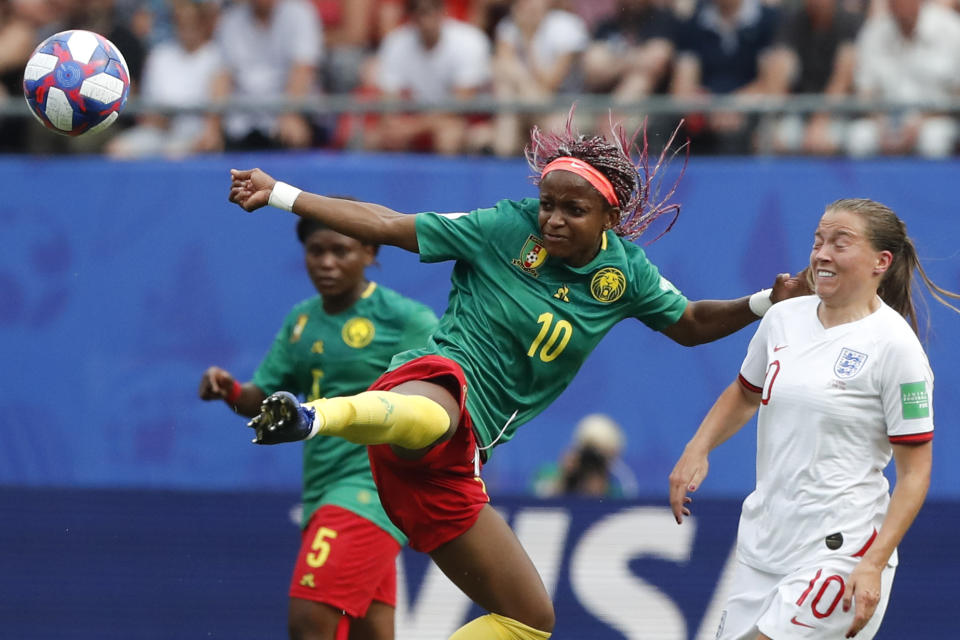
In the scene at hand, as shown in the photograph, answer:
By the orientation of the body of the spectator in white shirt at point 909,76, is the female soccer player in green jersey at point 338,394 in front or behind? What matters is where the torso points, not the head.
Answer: in front

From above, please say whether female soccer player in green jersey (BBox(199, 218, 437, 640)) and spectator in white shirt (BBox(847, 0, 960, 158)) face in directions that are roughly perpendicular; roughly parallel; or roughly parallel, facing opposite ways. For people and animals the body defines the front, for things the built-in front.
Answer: roughly parallel

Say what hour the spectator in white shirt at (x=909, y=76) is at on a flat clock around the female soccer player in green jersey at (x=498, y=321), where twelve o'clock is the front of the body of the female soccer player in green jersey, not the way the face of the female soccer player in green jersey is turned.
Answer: The spectator in white shirt is roughly at 7 o'clock from the female soccer player in green jersey.

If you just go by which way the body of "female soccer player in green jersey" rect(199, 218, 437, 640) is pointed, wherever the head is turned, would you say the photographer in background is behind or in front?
behind

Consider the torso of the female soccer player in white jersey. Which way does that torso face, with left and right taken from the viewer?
facing the viewer and to the left of the viewer

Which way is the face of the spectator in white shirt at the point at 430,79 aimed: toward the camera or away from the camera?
toward the camera

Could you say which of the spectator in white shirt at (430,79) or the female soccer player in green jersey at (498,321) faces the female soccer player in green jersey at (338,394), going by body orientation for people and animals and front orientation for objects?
the spectator in white shirt

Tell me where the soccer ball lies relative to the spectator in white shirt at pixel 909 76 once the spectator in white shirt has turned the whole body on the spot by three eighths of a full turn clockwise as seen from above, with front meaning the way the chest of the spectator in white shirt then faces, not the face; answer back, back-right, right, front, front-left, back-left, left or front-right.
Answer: left

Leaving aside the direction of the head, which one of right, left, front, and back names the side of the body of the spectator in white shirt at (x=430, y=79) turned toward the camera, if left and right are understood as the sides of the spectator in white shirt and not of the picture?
front

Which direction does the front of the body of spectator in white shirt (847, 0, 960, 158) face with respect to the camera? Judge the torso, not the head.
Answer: toward the camera

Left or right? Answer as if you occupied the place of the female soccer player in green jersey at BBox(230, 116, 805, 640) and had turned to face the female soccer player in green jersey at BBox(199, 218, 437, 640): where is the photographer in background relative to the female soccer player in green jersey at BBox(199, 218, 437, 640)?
right

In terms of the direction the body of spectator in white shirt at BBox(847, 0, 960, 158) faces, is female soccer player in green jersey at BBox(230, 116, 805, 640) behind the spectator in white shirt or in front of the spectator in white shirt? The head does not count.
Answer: in front

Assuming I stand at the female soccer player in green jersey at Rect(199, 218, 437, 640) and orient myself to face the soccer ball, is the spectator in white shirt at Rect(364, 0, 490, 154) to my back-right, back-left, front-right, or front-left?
back-right
